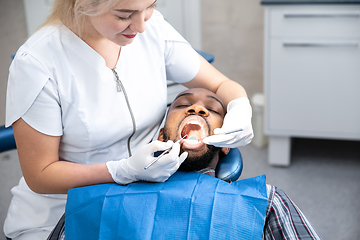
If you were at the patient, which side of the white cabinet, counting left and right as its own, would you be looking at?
front

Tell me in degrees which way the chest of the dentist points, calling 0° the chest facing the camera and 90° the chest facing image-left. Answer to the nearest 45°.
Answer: approximately 315°

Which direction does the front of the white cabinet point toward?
toward the camera

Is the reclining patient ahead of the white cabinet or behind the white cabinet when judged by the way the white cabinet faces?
ahead

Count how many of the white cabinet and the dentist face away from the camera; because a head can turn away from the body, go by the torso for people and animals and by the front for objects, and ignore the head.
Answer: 0
